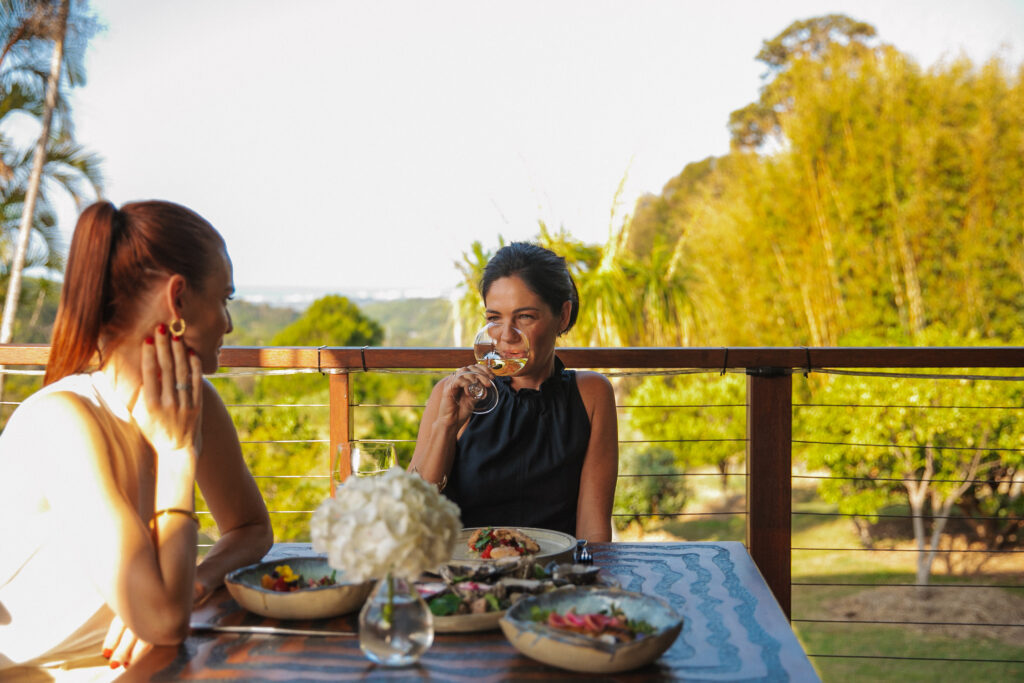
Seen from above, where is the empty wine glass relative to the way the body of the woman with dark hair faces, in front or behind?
in front

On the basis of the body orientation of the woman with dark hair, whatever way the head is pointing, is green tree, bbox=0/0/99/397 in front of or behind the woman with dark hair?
behind

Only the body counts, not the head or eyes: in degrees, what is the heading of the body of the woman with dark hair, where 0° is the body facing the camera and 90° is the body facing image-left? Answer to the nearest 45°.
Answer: approximately 0°

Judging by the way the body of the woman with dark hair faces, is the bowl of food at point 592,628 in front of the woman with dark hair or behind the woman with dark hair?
in front

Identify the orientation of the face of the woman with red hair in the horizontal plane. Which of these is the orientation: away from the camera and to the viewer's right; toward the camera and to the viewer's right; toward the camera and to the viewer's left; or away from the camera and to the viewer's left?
away from the camera and to the viewer's right

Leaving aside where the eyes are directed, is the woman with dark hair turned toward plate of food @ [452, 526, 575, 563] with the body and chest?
yes

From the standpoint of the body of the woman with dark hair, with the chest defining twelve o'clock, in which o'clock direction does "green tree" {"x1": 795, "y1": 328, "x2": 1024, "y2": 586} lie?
The green tree is roughly at 7 o'clock from the woman with dark hair.

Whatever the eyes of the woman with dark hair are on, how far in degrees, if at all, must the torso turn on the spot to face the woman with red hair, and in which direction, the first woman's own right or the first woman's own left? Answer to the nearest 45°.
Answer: approximately 45° to the first woman's own right

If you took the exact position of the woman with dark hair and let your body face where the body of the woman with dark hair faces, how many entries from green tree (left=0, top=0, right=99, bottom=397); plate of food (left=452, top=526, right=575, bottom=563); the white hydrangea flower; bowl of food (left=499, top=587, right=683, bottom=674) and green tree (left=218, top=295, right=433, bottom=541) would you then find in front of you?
3

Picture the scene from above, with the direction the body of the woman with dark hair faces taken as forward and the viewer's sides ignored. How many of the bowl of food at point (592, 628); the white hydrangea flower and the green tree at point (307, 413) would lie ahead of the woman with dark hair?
2

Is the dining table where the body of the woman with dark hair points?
yes

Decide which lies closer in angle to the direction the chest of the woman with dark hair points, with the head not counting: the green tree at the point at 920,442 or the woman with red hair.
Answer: the woman with red hair

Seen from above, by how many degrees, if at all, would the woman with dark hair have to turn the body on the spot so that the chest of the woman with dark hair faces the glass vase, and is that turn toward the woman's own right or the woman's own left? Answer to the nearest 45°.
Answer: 0° — they already face it

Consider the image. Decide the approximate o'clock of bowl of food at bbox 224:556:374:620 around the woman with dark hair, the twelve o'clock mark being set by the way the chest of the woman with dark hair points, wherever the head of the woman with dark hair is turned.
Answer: The bowl of food is roughly at 1 o'clock from the woman with dark hair.

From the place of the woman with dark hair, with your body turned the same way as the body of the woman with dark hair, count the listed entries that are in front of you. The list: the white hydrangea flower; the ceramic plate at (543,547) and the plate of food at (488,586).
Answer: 3

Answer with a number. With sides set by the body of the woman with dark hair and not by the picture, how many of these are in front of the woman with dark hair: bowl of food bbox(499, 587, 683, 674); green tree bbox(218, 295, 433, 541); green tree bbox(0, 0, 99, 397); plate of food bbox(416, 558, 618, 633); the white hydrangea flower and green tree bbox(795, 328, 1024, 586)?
3
